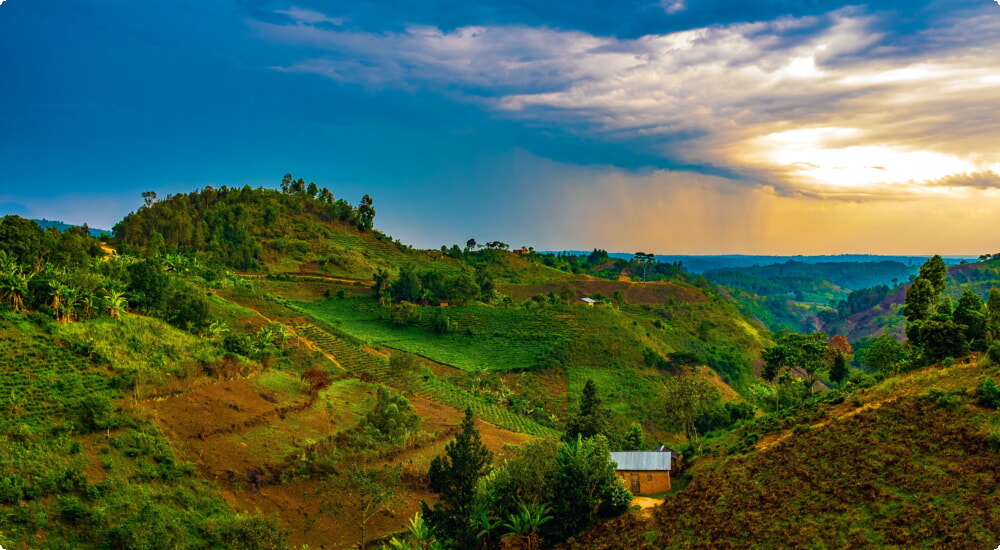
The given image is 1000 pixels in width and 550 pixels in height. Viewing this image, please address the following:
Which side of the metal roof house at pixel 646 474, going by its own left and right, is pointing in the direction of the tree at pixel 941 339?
left

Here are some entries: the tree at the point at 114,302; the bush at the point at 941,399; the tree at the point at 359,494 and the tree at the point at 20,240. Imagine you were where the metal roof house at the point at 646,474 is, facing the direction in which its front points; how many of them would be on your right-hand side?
3

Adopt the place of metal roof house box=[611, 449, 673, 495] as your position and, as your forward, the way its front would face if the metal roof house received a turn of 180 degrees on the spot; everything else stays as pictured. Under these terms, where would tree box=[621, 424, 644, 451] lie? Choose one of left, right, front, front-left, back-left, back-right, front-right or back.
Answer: front

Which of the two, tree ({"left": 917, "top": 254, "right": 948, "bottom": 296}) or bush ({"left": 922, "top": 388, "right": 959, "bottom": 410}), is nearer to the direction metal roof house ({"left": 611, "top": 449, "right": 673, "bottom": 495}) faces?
the bush

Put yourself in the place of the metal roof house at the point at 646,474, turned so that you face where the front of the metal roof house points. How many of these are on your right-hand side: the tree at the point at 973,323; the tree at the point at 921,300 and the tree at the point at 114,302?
1

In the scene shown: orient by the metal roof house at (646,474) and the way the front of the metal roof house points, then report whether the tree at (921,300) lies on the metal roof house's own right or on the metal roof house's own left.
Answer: on the metal roof house's own left

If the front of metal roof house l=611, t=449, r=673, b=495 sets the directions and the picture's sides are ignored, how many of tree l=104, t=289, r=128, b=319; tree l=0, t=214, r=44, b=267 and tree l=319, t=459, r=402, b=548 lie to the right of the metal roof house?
3

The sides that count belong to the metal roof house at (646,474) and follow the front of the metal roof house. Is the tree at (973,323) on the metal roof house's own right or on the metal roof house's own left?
on the metal roof house's own left

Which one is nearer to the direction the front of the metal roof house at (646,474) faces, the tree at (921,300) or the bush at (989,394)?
the bush

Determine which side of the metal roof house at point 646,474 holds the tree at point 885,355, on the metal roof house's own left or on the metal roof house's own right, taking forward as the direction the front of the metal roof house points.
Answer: on the metal roof house's own left

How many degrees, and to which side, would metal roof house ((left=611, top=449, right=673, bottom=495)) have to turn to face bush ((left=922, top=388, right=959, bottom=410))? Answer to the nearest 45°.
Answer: approximately 90° to its left

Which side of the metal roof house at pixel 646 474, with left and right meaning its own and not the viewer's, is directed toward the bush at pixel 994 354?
left

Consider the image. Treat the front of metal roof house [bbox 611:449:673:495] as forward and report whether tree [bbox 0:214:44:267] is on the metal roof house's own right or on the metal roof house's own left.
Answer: on the metal roof house's own right

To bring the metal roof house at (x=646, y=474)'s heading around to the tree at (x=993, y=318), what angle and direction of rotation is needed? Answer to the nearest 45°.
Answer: approximately 90° to its left

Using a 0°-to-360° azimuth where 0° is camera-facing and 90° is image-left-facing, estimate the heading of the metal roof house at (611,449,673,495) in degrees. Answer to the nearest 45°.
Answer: approximately 0°
